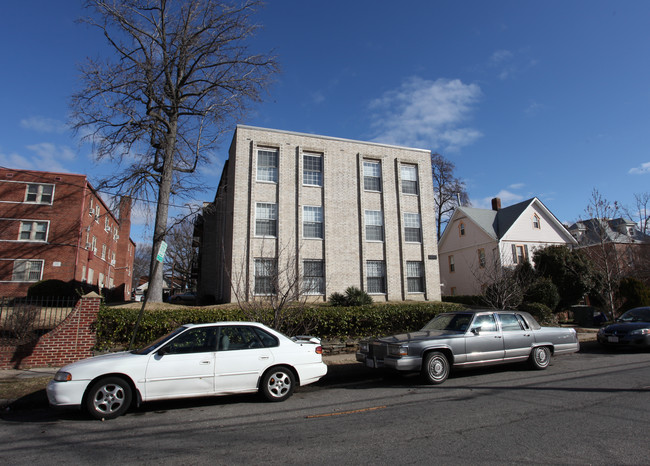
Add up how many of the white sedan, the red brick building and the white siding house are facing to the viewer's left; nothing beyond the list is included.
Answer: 1

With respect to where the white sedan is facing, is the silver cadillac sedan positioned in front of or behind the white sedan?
behind

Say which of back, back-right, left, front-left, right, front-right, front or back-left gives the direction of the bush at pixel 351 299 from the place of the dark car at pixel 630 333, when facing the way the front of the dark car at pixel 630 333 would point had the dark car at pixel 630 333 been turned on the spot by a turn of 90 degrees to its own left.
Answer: back-right

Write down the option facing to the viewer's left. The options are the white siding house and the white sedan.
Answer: the white sedan

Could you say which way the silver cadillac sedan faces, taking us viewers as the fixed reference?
facing the viewer and to the left of the viewer

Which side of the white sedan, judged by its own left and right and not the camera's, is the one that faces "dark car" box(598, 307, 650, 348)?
back

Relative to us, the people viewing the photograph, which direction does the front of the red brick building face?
facing the viewer

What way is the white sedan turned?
to the viewer's left

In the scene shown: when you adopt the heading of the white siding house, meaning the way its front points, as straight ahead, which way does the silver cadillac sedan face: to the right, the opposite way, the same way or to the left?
to the right

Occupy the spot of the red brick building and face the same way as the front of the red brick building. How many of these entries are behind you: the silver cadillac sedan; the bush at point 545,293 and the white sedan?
0

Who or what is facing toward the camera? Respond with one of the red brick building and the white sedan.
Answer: the red brick building

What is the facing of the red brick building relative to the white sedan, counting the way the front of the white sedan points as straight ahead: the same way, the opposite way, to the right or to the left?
to the left

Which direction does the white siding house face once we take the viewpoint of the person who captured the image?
facing the viewer and to the right of the viewer

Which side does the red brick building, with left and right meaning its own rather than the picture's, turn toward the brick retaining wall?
front

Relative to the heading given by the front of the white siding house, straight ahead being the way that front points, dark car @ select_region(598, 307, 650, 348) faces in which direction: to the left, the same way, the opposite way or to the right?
to the right

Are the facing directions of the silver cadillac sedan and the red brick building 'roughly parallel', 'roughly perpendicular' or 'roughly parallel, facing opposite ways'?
roughly perpendicular
